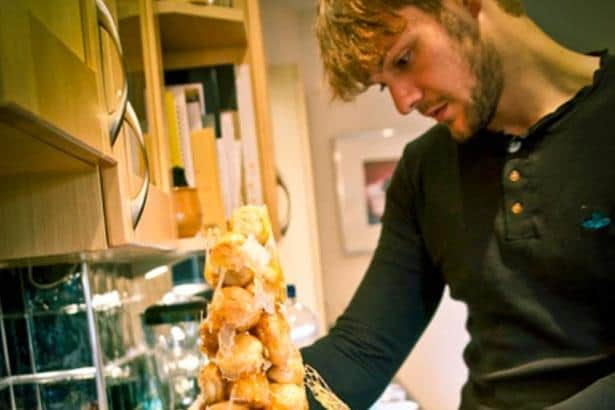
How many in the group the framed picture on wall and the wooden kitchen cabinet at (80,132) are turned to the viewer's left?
0

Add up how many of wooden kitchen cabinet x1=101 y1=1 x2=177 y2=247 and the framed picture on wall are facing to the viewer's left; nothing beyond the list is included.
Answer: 0

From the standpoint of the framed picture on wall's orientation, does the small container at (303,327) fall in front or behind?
in front

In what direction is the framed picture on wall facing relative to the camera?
toward the camera

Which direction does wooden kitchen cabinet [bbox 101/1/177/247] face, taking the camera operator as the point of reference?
facing the viewer and to the right of the viewer

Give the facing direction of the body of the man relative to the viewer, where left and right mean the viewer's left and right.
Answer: facing the viewer and to the left of the viewer

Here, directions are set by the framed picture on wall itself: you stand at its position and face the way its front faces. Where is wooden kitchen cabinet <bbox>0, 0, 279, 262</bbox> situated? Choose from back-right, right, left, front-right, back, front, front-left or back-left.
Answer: front

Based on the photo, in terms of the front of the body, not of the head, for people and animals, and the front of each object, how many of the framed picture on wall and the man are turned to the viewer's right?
0

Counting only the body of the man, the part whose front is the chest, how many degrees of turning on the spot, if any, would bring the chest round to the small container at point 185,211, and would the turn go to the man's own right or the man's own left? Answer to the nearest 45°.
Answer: approximately 45° to the man's own right

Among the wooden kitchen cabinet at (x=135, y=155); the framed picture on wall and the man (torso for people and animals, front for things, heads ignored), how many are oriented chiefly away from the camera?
0
